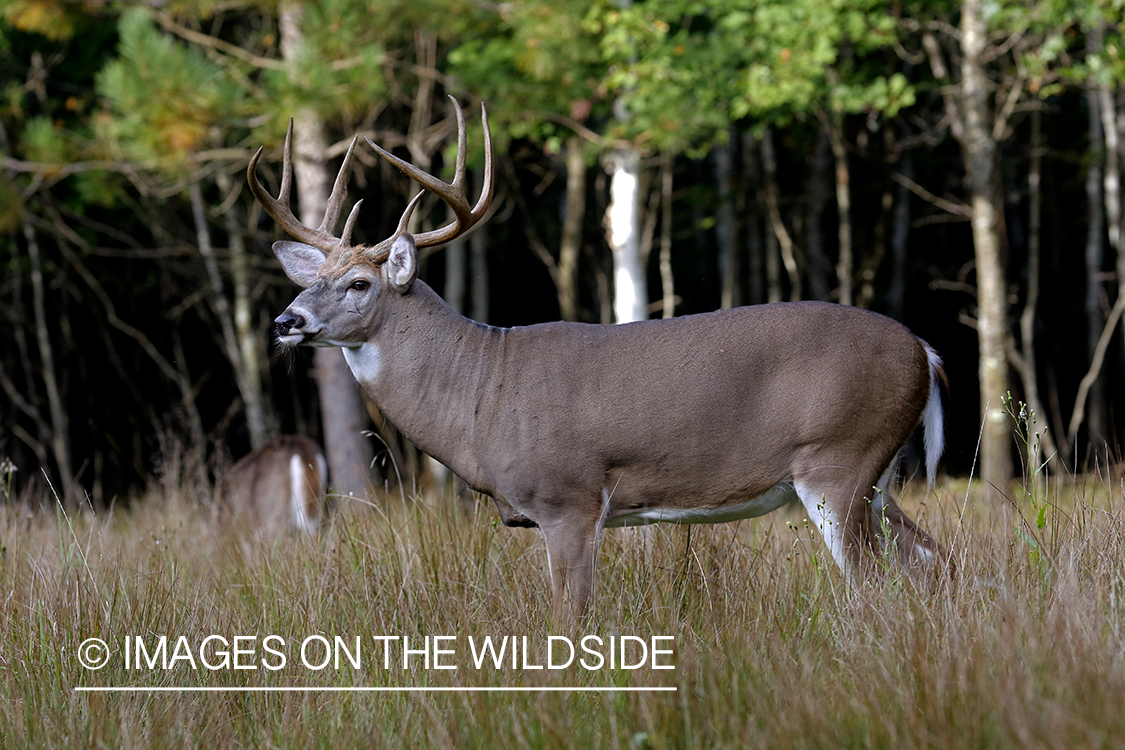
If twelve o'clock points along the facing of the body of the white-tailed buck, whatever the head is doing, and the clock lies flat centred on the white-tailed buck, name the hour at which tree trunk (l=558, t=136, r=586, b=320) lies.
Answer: The tree trunk is roughly at 3 o'clock from the white-tailed buck.

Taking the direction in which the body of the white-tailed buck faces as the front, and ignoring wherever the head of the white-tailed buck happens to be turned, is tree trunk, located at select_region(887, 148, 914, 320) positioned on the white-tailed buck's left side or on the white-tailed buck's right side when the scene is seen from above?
on the white-tailed buck's right side

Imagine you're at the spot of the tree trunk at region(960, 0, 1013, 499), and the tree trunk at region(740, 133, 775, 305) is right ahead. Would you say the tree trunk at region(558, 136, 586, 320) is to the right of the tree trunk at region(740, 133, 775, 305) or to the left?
left

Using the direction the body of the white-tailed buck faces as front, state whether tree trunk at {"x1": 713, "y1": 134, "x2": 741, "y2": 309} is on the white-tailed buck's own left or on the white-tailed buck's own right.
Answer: on the white-tailed buck's own right

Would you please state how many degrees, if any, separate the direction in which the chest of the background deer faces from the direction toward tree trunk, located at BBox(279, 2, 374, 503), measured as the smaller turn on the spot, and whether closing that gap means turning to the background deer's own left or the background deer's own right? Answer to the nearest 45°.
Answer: approximately 45° to the background deer's own right

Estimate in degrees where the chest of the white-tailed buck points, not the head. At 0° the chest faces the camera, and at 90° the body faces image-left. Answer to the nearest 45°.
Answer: approximately 90°

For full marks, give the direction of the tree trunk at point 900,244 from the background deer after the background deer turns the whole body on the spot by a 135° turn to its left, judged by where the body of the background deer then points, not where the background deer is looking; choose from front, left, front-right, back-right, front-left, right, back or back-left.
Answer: back-left

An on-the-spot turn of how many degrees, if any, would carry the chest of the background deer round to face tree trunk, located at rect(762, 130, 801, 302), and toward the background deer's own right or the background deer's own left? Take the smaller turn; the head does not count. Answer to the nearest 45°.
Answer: approximately 90° to the background deer's own right

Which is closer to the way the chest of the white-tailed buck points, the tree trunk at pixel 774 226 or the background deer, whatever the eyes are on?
the background deer

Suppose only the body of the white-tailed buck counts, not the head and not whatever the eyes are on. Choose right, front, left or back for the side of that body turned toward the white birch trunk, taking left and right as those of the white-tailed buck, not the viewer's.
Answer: right

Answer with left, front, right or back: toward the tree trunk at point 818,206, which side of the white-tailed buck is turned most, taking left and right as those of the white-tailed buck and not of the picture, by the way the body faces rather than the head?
right
